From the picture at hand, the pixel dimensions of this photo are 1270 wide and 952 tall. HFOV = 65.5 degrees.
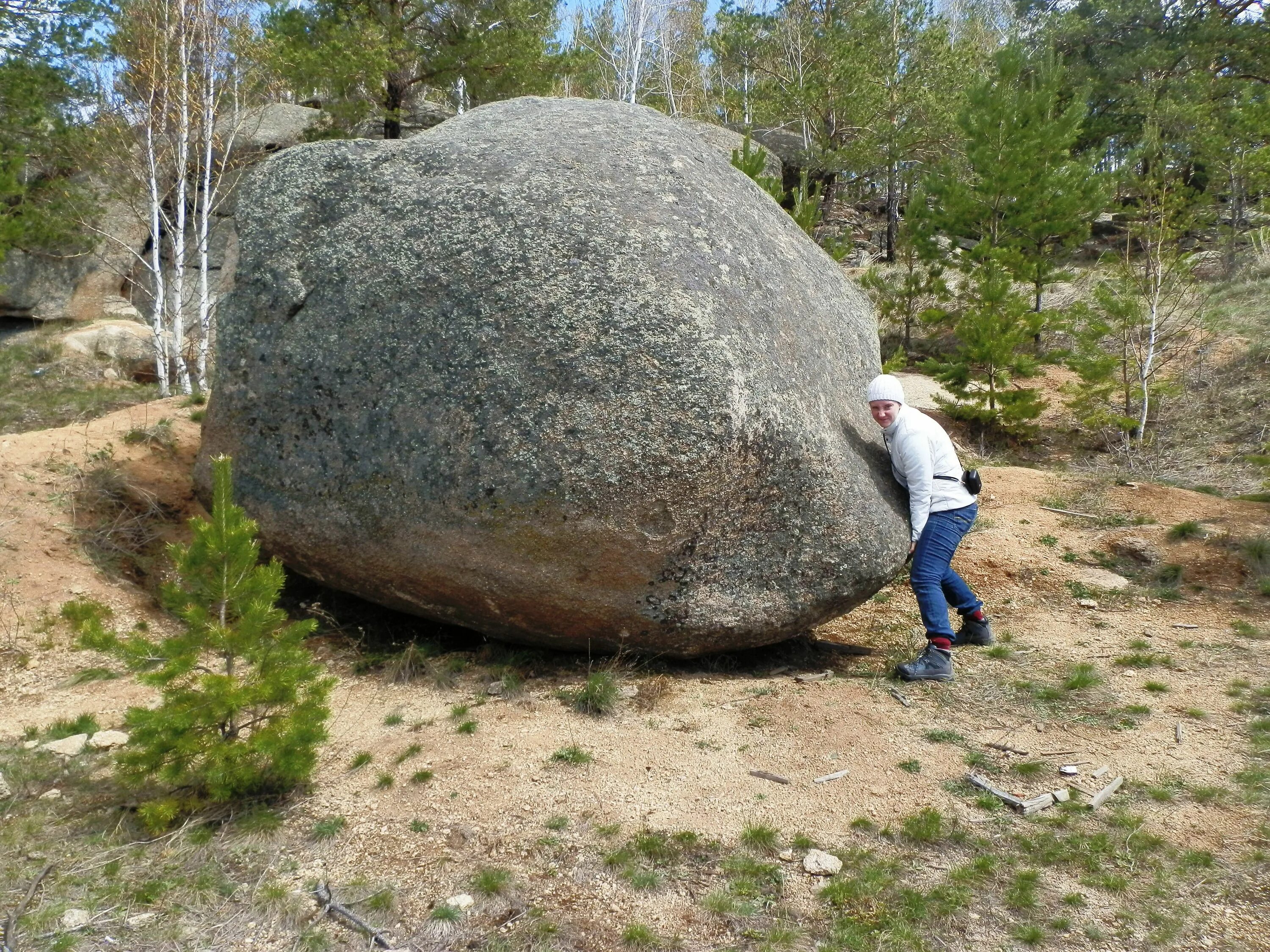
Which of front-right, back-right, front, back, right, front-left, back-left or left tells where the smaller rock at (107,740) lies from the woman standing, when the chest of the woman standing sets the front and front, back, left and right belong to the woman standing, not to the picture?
front-left

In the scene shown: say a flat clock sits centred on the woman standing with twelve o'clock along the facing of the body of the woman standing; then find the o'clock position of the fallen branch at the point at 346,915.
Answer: The fallen branch is roughly at 10 o'clock from the woman standing.

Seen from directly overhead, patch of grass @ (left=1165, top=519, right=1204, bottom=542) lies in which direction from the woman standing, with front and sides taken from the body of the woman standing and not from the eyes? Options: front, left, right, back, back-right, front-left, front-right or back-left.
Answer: back-right

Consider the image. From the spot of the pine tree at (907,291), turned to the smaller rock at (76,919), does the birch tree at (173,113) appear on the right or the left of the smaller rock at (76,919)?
right

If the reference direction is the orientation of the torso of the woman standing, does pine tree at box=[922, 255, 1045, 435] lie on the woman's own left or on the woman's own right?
on the woman's own right

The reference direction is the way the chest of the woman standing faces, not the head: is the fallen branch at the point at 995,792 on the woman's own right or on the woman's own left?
on the woman's own left

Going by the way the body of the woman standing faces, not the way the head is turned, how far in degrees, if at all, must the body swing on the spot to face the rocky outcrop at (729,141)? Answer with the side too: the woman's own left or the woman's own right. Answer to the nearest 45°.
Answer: approximately 90° to the woman's own right

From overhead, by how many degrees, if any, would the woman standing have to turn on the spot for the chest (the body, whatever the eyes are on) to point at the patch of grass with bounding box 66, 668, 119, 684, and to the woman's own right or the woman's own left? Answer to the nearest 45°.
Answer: approximately 45° to the woman's own left

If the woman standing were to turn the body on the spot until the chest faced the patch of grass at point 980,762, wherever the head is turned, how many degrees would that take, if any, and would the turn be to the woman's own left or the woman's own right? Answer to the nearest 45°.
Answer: approximately 90° to the woman's own left

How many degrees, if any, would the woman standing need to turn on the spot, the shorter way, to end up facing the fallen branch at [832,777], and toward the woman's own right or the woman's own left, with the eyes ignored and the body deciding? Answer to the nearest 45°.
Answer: approximately 90° to the woman's own left

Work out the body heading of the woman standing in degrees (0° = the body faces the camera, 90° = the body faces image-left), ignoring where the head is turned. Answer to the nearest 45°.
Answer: approximately 90°

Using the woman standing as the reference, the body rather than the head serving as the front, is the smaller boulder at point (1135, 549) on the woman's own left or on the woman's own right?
on the woman's own right
